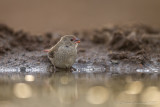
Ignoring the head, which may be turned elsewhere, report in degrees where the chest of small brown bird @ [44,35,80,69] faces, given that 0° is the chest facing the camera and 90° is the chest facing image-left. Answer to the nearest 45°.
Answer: approximately 315°
